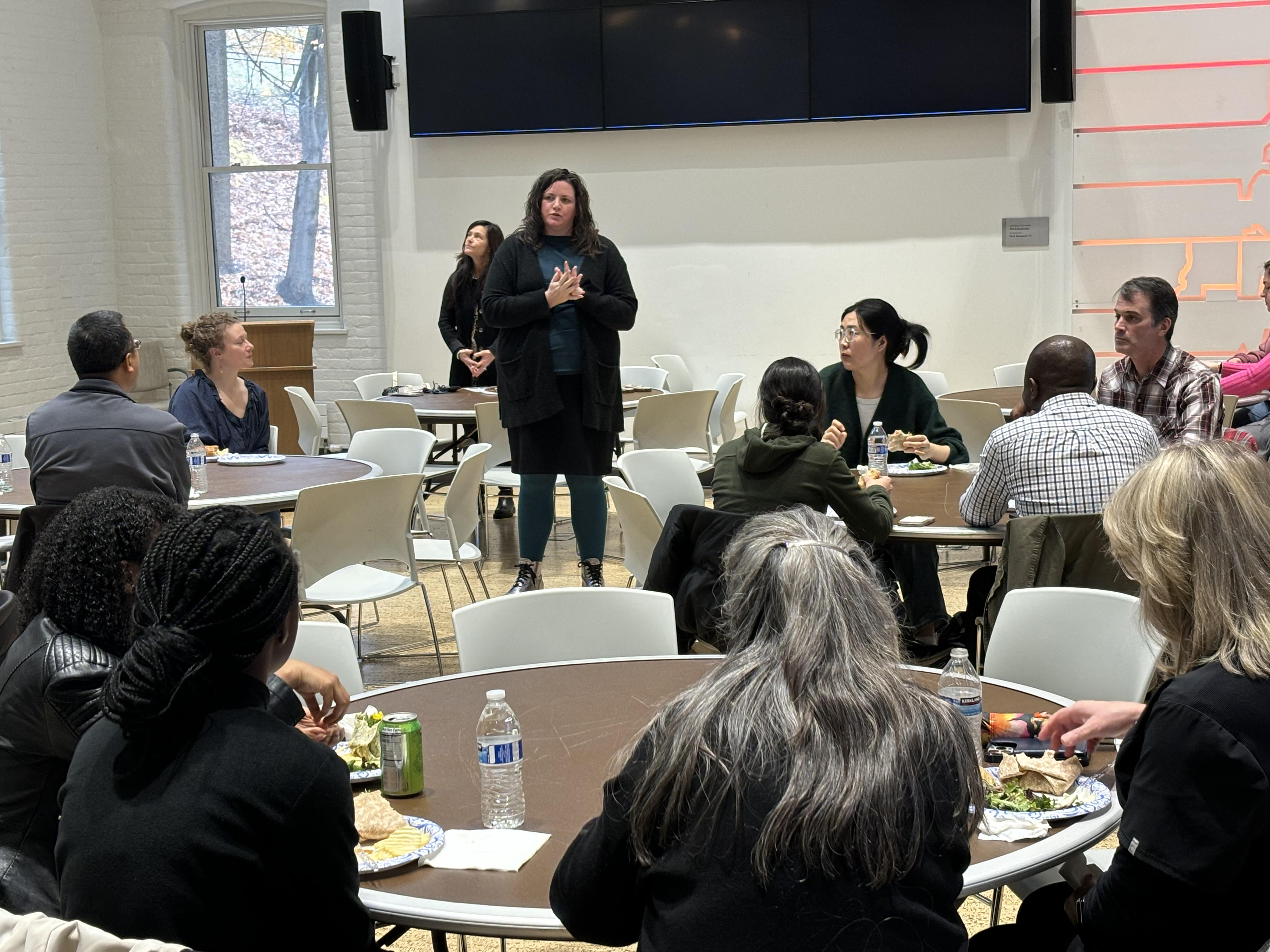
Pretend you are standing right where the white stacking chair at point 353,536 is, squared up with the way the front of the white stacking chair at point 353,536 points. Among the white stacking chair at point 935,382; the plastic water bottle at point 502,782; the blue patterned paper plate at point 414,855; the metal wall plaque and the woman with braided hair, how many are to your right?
2

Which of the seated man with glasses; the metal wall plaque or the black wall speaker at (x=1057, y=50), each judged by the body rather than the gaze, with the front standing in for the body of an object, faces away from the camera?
the seated man with glasses

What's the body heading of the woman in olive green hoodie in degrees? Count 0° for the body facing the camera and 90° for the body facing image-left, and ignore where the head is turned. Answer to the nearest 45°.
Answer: approximately 225°

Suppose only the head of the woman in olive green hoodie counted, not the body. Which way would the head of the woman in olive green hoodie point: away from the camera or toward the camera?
away from the camera

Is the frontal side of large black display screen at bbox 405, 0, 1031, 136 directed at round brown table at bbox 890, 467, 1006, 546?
yes

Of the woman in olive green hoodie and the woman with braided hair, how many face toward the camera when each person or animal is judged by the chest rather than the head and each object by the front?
0

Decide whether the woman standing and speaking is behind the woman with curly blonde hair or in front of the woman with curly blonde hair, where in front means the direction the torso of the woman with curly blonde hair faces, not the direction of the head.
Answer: in front

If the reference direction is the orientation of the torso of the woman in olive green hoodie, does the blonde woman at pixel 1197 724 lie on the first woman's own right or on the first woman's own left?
on the first woman's own right

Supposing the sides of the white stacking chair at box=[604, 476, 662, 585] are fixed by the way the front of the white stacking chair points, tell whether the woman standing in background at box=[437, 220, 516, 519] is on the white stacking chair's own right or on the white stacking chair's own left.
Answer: on the white stacking chair's own left

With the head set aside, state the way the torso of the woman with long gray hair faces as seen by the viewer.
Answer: away from the camera

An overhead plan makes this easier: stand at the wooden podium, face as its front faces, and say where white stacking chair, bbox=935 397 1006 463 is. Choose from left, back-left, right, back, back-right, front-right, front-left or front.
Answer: front-left

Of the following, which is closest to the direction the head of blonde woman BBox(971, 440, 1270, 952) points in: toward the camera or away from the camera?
away from the camera

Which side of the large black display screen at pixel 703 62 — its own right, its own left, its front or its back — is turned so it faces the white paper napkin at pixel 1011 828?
front

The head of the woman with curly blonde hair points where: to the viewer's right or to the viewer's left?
to the viewer's right

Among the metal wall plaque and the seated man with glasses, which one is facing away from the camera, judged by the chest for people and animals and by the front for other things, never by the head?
the seated man with glasses

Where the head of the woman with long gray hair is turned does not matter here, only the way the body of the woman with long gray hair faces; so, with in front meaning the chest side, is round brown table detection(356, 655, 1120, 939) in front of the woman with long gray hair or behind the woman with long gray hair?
in front

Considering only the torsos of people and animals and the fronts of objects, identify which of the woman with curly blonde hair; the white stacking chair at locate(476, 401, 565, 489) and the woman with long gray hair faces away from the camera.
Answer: the woman with long gray hair
